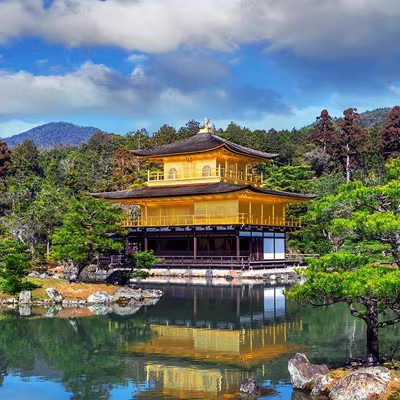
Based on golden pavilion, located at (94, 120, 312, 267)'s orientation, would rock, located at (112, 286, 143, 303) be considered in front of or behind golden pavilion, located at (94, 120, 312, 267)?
in front

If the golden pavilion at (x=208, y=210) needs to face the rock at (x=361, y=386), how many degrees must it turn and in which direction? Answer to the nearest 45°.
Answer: approximately 45° to its left

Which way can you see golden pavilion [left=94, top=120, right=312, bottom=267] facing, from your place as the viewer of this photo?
facing the viewer and to the left of the viewer

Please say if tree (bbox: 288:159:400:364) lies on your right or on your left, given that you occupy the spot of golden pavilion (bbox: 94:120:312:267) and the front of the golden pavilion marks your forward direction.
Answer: on your left

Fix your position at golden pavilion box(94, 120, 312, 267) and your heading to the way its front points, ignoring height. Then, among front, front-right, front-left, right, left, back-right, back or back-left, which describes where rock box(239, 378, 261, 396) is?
front-left

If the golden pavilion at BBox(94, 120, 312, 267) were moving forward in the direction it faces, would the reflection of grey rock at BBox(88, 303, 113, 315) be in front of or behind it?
in front
